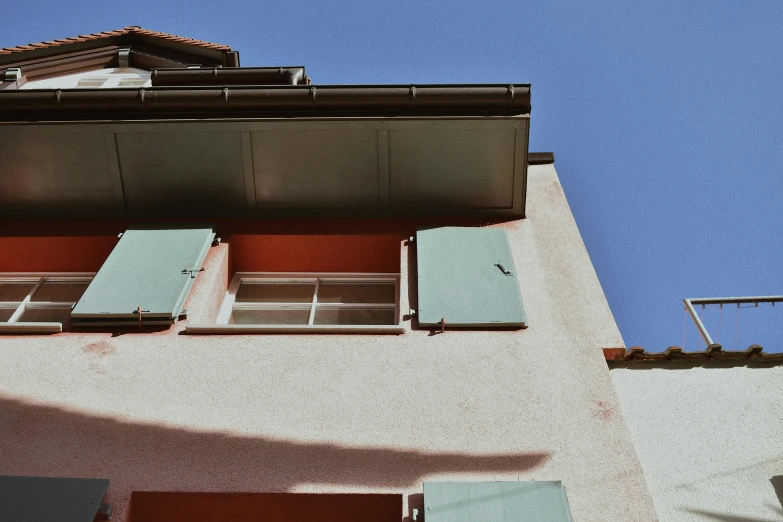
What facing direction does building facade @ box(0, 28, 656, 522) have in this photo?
toward the camera

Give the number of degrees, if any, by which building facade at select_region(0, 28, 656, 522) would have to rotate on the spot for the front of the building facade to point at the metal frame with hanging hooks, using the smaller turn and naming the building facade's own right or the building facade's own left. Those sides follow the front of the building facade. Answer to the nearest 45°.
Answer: approximately 90° to the building facade's own left
